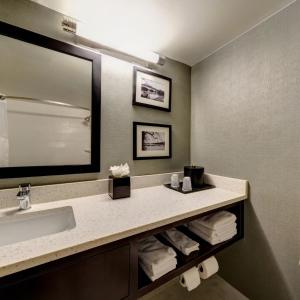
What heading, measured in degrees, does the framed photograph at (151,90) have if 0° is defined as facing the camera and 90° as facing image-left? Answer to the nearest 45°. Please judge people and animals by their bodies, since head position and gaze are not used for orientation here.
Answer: approximately 315°

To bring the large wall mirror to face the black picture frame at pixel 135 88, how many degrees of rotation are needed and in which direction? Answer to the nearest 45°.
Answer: approximately 45° to its left
